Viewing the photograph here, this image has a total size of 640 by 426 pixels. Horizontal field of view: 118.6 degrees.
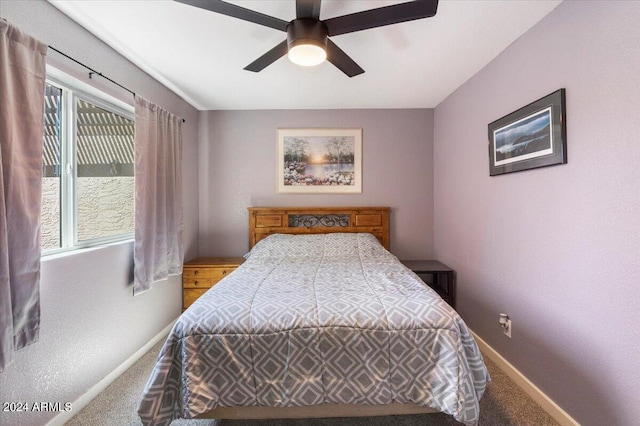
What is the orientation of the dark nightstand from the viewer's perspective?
toward the camera

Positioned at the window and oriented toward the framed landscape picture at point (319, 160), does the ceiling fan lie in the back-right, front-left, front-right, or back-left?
front-right

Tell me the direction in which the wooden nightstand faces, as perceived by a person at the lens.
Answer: facing the viewer

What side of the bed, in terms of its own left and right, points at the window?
right

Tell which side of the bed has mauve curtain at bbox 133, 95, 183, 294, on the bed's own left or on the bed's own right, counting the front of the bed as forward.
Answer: on the bed's own right

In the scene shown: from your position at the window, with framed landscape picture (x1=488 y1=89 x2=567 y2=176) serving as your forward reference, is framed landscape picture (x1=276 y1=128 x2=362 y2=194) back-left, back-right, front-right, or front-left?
front-left

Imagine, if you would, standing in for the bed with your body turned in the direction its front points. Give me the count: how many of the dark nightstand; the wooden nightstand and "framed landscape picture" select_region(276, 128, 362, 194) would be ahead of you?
0

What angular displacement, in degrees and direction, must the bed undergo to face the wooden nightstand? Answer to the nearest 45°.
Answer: approximately 135° to its right

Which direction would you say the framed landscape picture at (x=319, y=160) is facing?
toward the camera

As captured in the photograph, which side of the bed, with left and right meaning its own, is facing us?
front

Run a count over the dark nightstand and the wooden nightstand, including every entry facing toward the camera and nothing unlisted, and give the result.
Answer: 2

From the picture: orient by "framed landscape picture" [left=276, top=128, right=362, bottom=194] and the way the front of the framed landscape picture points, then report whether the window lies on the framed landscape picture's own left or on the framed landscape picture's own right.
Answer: on the framed landscape picture's own right

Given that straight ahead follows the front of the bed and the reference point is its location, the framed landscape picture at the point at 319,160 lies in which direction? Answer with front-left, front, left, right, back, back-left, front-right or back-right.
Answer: back

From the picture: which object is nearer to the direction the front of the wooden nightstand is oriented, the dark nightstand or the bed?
the bed

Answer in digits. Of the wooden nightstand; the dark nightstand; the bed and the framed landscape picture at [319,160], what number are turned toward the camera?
4

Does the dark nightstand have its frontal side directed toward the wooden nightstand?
no
